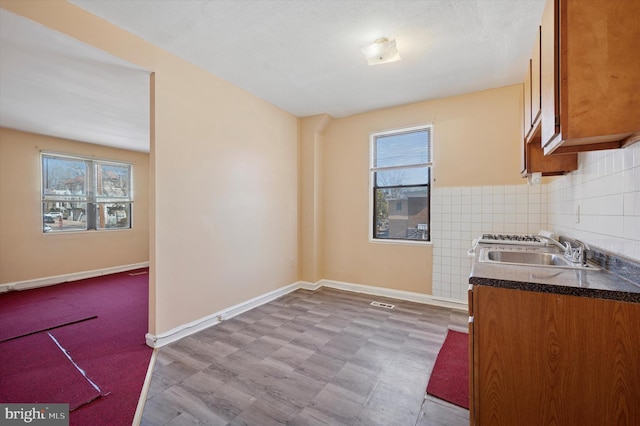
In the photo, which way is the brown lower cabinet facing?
to the viewer's left

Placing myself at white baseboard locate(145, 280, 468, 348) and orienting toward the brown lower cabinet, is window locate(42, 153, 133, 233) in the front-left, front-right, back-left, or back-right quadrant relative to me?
back-right

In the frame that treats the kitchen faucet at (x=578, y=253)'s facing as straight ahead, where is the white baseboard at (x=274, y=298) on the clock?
The white baseboard is roughly at 12 o'clock from the kitchen faucet.

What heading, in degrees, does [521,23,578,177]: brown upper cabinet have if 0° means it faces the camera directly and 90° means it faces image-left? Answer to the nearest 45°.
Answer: approximately 90°

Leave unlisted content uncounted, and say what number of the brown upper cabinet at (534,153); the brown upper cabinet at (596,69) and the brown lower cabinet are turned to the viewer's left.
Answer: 3

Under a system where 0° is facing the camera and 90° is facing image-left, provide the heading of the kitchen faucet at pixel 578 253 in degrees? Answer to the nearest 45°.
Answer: approximately 90°

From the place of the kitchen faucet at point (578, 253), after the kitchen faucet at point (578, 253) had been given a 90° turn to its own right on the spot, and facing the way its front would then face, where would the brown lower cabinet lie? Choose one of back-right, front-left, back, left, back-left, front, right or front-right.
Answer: back

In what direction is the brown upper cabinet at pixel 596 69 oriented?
to the viewer's left

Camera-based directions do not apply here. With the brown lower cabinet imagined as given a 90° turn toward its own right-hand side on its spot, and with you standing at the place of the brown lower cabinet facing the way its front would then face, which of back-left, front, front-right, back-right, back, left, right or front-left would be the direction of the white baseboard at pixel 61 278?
left
